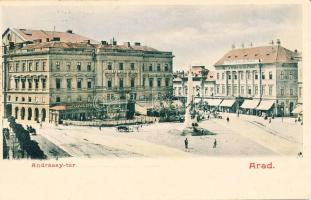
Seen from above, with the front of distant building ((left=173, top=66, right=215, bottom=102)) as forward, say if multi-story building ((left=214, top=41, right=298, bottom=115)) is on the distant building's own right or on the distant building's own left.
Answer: on the distant building's own left

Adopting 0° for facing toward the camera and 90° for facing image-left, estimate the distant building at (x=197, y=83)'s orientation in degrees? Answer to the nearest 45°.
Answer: approximately 0°

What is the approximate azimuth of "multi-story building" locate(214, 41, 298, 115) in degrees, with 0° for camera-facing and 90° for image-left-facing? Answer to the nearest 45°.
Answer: approximately 45°

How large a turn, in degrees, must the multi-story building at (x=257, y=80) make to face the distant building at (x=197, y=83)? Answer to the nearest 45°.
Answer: approximately 45° to its right

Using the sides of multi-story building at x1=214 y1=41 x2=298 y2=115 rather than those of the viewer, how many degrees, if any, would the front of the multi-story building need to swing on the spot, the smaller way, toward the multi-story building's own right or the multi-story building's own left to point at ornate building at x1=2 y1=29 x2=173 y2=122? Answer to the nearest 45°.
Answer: approximately 45° to the multi-story building's own right

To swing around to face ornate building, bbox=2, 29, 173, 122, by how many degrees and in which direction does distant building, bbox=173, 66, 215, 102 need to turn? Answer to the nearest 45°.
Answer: approximately 90° to its right
